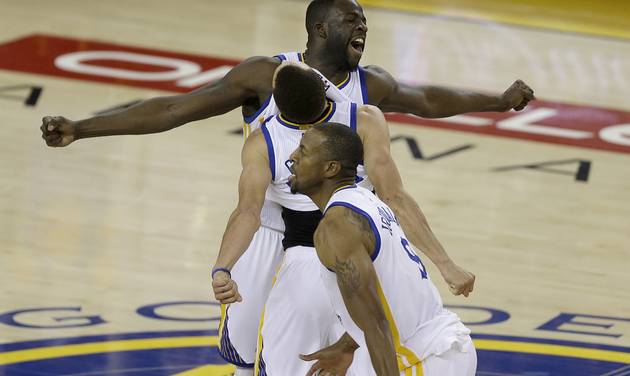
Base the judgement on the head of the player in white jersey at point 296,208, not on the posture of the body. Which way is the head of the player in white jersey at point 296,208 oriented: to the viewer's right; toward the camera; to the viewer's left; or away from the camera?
away from the camera

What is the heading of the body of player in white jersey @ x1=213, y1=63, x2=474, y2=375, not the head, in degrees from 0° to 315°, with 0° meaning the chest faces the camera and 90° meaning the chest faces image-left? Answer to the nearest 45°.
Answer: approximately 180°

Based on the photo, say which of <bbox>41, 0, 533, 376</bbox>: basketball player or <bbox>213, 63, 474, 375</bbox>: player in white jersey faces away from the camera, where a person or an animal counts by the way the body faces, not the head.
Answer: the player in white jersey

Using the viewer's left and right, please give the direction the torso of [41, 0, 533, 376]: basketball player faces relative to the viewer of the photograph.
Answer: facing the viewer and to the right of the viewer

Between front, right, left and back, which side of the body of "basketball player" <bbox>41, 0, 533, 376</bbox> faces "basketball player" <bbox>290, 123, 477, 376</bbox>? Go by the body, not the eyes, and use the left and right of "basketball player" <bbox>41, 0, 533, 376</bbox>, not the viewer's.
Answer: front

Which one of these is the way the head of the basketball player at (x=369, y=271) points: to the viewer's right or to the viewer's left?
to the viewer's left

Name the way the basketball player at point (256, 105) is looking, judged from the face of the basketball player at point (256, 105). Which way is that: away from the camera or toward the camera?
toward the camera

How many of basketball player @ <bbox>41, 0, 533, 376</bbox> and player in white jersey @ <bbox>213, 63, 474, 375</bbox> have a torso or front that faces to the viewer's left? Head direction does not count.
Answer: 0
